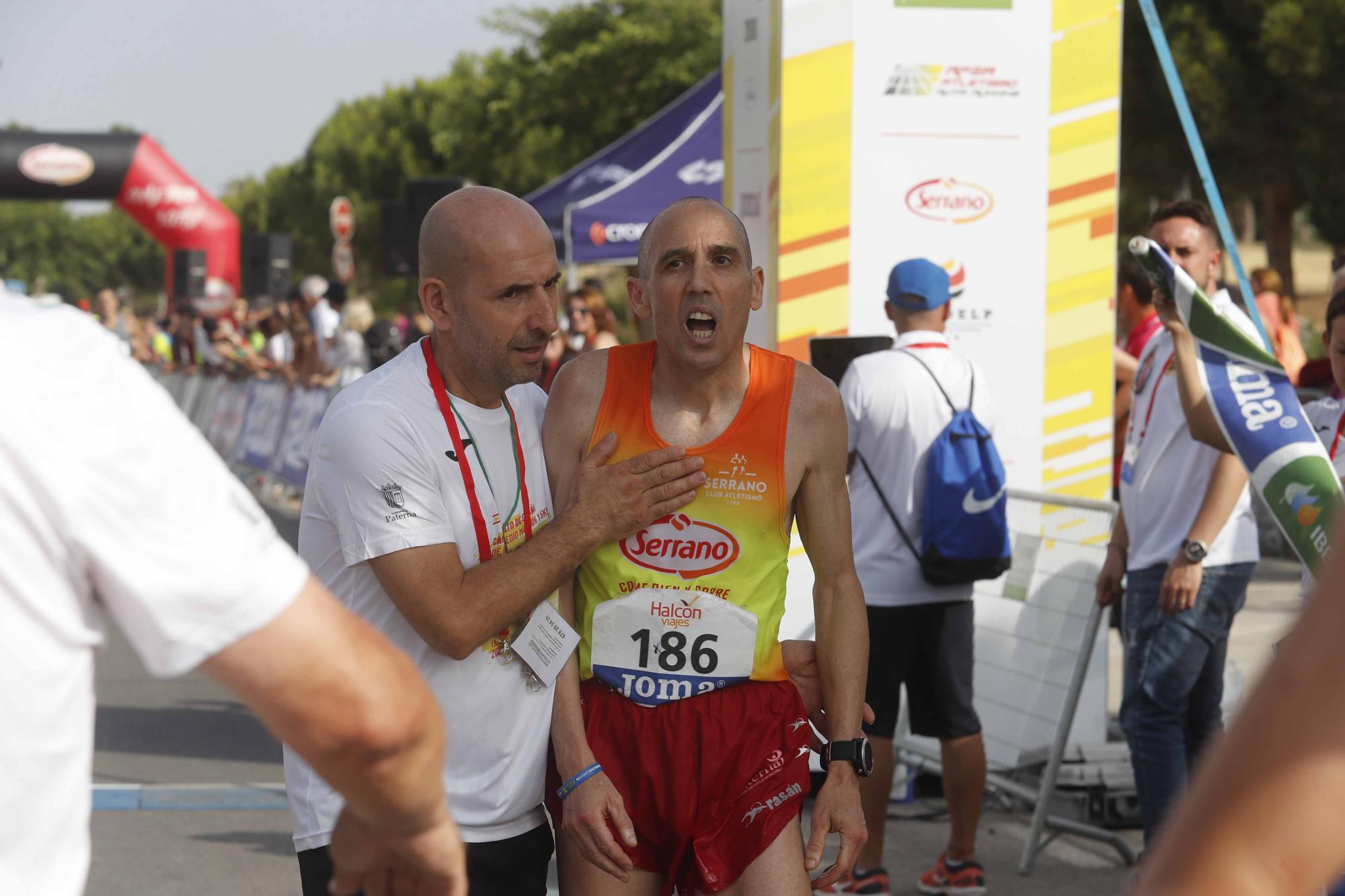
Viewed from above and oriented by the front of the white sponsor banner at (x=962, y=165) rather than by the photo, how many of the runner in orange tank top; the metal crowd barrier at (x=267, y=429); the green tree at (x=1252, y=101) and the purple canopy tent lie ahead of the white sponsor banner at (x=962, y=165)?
1

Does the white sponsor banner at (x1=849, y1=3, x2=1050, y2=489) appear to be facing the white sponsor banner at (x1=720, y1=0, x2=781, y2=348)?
no

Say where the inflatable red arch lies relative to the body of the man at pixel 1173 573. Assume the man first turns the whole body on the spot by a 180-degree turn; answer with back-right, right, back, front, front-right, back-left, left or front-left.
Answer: left

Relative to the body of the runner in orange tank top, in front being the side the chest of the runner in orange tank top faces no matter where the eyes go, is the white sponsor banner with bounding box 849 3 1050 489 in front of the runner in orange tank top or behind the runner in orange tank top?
behind

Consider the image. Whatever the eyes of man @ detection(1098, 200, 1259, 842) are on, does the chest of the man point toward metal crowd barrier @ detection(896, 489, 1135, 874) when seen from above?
no

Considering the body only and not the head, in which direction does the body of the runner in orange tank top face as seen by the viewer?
toward the camera

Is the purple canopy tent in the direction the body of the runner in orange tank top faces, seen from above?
no

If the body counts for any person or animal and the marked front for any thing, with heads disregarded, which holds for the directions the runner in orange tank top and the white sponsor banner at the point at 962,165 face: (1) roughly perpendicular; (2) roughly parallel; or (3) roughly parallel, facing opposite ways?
roughly parallel

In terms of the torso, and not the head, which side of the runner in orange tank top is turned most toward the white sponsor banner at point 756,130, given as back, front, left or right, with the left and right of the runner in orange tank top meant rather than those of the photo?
back

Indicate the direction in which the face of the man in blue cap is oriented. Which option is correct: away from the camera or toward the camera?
away from the camera

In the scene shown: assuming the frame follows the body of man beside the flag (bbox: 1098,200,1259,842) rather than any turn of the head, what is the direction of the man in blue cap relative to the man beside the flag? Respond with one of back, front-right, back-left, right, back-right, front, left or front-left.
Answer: front-right

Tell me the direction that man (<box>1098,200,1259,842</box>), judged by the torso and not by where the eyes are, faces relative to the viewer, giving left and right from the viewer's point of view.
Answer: facing the viewer and to the left of the viewer

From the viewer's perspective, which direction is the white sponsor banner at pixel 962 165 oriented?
toward the camera

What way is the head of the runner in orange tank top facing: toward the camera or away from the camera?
toward the camera
